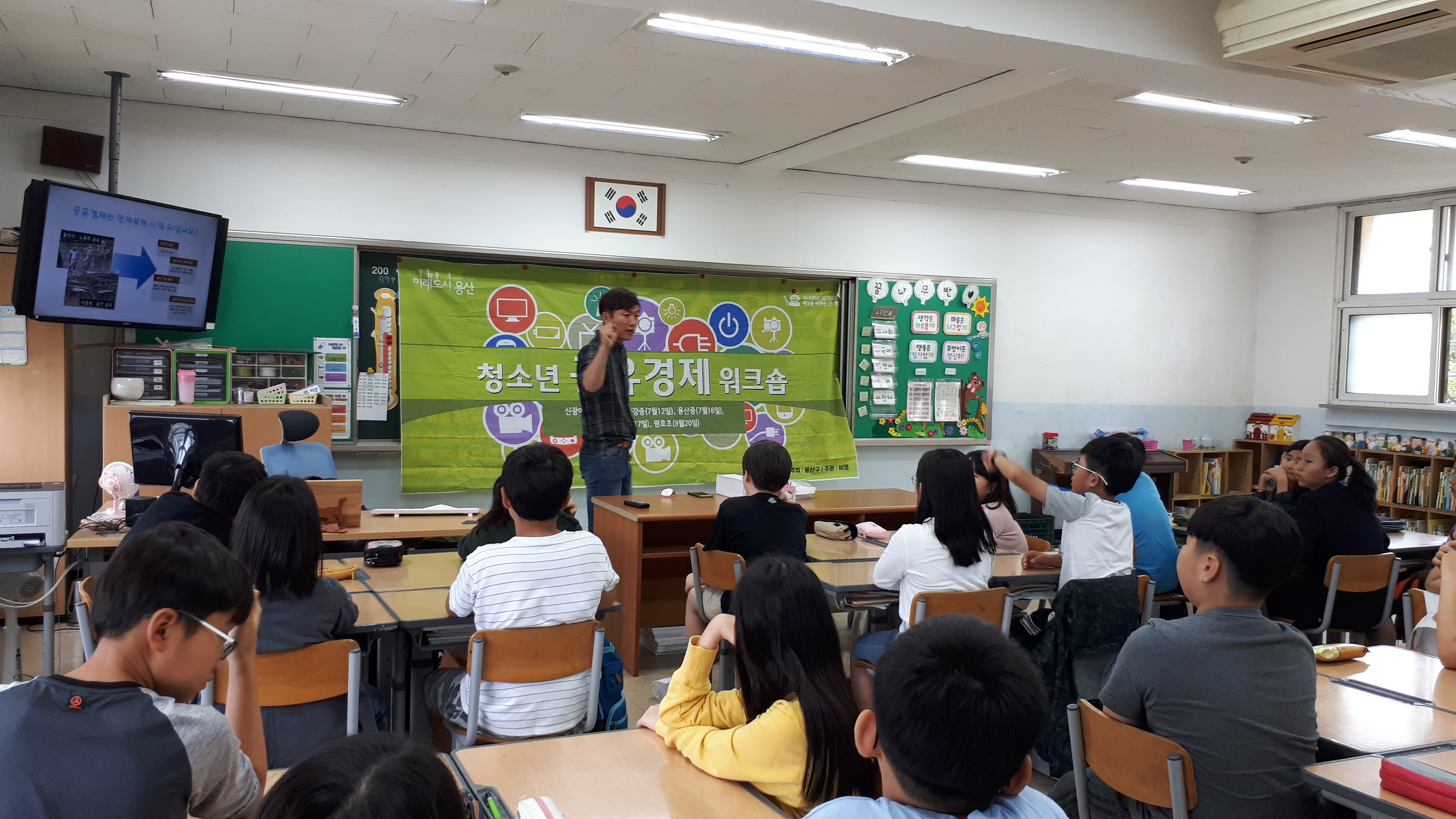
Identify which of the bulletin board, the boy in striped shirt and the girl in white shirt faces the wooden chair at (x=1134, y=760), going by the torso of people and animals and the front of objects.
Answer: the bulletin board

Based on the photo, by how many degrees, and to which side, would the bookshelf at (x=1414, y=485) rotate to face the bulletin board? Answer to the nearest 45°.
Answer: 0° — it already faces it

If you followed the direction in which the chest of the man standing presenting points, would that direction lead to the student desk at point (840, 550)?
yes

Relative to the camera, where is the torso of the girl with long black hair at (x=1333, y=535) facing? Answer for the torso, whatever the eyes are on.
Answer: to the viewer's left

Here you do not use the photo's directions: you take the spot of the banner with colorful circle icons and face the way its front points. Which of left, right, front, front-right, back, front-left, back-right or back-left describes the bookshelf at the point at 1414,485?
left

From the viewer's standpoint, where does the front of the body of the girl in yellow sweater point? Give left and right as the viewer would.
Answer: facing away from the viewer and to the left of the viewer

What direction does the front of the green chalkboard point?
toward the camera

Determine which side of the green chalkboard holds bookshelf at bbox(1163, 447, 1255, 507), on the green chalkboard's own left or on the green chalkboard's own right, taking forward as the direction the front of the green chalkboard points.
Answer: on the green chalkboard's own left

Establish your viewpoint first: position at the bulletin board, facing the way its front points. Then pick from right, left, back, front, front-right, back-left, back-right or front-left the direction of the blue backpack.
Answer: front

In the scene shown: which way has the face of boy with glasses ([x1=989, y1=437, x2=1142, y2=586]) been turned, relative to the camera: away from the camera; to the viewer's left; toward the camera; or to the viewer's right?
to the viewer's left

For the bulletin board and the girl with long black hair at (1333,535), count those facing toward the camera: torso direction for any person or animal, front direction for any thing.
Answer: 1

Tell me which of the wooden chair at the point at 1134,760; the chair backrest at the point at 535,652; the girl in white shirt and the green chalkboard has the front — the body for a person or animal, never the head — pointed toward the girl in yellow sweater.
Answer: the green chalkboard

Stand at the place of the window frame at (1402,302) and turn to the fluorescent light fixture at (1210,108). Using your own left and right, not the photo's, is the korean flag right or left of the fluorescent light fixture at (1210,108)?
right

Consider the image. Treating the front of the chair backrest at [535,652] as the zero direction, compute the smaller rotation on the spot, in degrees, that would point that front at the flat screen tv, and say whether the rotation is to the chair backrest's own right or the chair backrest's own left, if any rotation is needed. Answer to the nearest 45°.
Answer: approximately 45° to the chair backrest's own left

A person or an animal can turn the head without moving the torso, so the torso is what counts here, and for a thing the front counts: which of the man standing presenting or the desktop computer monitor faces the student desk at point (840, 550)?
the man standing presenting

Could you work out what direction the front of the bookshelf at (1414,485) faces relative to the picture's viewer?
facing the viewer and to the left of the viewer
